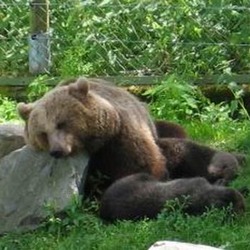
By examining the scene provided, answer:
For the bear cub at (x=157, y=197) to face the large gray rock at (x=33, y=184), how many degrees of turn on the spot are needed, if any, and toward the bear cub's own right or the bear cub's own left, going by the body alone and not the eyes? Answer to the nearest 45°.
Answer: approximately 180°

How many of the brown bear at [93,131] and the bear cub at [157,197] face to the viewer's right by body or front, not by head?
1

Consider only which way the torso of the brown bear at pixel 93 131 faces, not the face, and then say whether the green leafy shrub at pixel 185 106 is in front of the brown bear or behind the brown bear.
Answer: behind

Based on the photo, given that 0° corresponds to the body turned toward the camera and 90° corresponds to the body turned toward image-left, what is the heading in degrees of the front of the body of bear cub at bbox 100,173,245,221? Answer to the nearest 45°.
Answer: approximately 270°

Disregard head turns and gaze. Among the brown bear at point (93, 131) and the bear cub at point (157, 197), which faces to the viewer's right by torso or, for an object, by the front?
the bear cub

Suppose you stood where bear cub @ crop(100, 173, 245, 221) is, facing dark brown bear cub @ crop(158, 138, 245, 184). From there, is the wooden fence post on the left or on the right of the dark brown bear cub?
left

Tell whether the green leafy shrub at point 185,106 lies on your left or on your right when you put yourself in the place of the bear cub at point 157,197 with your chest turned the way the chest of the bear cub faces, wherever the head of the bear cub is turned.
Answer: on your left
